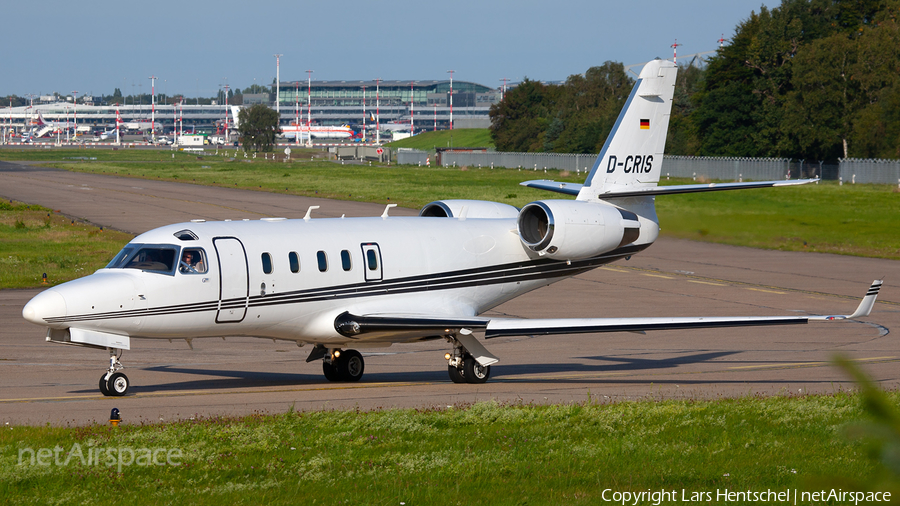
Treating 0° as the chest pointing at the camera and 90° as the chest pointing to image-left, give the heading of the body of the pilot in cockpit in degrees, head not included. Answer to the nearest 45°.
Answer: approximately 45°

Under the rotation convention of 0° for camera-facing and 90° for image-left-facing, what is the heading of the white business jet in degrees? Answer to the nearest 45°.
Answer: approximately 45°
